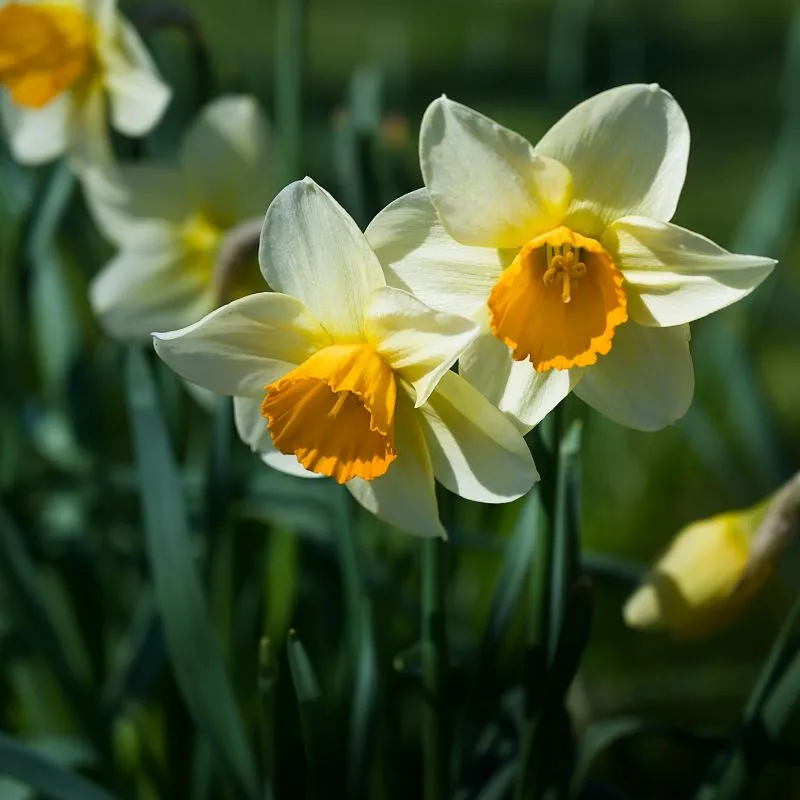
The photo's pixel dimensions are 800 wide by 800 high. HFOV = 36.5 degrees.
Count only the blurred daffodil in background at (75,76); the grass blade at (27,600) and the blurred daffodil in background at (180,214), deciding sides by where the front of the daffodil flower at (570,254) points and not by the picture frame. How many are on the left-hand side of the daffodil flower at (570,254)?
0

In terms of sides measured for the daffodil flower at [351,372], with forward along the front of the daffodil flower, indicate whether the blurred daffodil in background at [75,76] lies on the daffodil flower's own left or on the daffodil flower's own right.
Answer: on the daffodil flower's own right

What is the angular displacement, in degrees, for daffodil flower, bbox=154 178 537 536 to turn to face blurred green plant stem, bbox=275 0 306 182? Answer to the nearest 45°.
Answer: approximately 135° to its right

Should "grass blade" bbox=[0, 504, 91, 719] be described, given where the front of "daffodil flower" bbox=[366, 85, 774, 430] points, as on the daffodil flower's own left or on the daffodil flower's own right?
on the daffodil flower's own right

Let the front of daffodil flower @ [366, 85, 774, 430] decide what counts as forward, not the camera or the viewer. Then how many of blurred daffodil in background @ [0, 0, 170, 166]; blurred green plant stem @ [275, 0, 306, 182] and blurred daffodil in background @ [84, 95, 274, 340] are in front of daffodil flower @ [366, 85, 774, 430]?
0

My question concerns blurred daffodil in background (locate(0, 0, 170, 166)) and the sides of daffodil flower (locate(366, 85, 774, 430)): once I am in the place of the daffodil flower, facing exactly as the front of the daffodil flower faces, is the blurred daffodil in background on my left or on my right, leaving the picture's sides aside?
on my right

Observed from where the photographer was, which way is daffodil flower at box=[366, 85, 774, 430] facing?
facing the viewer

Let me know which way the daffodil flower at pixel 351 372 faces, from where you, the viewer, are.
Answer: facing the viewer and to the left of the viewer

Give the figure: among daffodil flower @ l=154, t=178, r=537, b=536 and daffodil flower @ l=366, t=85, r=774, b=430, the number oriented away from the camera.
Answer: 0

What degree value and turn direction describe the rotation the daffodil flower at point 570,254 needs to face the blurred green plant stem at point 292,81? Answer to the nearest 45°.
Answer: approximately 135° to its right
